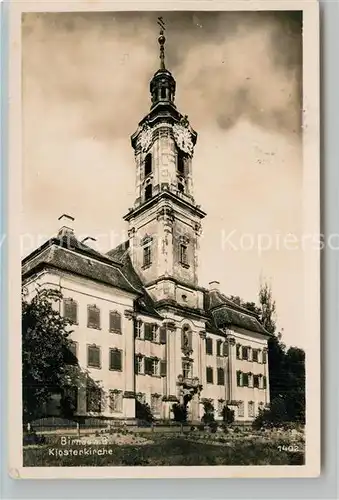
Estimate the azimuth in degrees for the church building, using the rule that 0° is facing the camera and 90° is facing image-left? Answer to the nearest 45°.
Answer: approximately 315°
